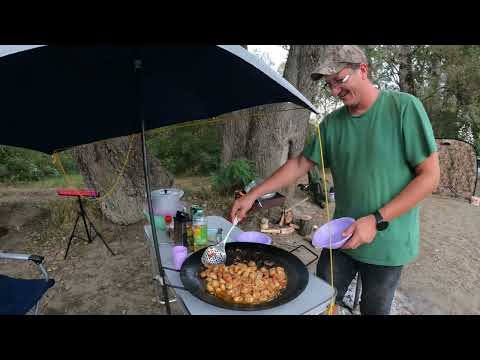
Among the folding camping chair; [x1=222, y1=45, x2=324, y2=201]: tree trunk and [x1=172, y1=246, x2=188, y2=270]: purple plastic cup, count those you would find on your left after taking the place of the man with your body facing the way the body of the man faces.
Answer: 0

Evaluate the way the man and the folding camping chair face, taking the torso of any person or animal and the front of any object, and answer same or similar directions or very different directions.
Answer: very different directions

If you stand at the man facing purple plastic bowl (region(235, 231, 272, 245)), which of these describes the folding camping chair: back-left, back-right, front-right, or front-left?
front-left

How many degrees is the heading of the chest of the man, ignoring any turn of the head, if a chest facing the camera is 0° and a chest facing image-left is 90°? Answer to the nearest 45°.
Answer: approximately 45°

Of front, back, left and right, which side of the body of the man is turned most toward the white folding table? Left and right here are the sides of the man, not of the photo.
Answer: front

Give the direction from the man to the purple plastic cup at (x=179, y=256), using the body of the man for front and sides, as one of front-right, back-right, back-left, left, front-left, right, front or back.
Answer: front-right

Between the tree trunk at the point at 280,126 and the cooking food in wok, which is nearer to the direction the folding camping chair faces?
the cooking food in wok

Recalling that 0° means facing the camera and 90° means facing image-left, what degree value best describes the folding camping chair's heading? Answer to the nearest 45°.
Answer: approximately 270°

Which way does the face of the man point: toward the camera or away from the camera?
toward the camera

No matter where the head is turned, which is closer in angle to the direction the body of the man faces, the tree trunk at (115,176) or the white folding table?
the white folding table

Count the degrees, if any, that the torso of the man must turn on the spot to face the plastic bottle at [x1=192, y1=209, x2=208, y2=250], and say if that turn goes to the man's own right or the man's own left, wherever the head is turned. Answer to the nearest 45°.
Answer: approximately 45° to the man's own right
